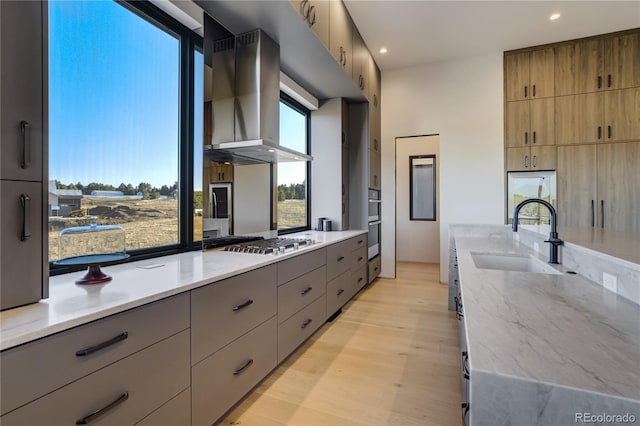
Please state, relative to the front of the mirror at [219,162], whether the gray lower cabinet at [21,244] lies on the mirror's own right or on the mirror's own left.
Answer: on the mirror's own right

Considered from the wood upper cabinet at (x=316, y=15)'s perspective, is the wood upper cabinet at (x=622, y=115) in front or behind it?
in front

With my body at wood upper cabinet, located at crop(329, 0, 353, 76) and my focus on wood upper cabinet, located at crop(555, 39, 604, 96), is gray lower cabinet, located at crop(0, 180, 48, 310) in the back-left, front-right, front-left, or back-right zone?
back-right

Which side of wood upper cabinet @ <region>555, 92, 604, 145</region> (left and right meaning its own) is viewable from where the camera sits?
front

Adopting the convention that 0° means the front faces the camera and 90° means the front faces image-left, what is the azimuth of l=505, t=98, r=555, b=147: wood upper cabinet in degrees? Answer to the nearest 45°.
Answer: approximately 0°

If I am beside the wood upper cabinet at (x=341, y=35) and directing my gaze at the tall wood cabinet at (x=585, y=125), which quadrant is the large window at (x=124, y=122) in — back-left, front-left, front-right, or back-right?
back-right

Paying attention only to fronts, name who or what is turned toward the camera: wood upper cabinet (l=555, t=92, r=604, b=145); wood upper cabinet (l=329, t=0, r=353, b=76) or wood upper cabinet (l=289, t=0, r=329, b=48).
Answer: wood upper cabinet (l=555, t=92, r=604, b=145)

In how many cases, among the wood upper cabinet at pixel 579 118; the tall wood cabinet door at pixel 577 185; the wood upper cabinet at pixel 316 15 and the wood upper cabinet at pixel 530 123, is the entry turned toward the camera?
3

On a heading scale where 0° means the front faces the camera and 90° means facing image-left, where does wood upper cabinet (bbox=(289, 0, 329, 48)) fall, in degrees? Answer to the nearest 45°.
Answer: approximately 270°

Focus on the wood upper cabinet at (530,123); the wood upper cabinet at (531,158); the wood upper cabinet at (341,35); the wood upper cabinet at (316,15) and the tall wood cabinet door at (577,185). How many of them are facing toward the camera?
3
